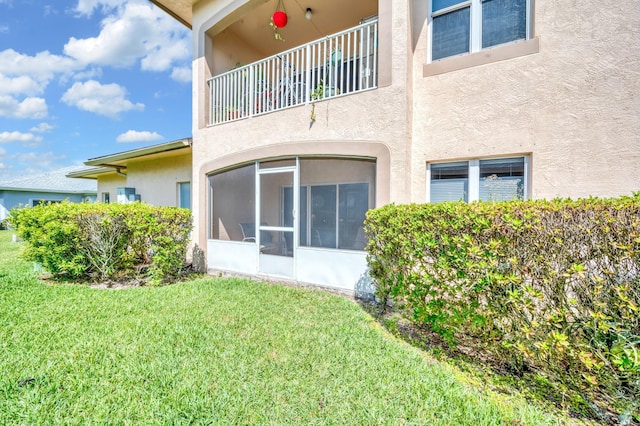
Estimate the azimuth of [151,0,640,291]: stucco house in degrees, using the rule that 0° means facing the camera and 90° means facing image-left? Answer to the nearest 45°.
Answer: approximately 45°

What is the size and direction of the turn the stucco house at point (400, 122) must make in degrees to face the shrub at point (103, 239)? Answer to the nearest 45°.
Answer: approximately 45° to its right

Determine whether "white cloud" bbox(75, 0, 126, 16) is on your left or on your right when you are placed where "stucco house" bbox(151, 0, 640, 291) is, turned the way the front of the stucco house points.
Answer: on your right

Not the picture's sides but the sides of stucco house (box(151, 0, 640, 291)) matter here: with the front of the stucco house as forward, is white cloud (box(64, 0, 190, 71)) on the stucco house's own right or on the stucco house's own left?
on the stucco house's own right

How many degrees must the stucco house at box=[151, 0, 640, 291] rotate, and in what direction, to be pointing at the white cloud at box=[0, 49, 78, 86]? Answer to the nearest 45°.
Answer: approximately 90° to its right

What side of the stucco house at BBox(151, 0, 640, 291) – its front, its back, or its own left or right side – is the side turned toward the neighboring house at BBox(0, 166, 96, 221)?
right
